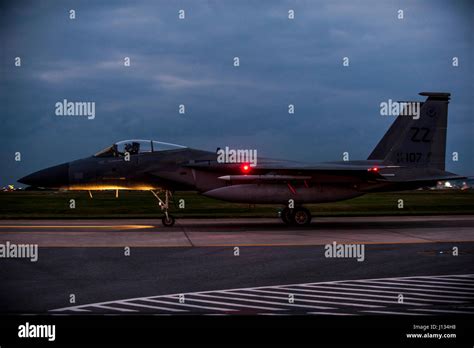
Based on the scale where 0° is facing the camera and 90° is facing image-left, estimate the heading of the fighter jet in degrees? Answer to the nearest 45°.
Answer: approximately 90°
